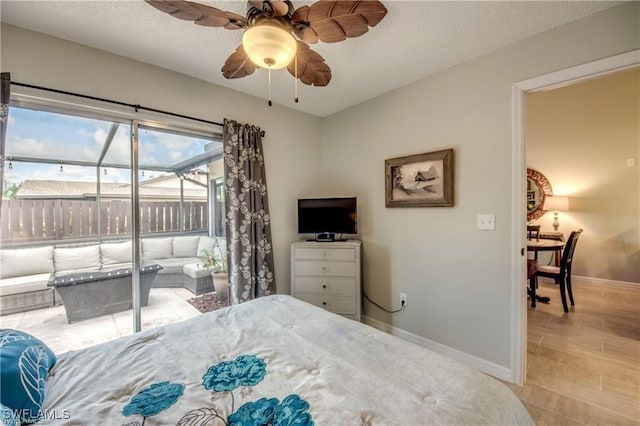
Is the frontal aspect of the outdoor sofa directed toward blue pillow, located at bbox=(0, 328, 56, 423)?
yes

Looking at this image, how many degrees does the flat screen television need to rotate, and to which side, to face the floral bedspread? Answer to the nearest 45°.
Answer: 0° — it already faces it

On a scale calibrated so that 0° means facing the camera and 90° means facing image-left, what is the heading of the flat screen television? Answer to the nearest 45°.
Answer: approximately 0°

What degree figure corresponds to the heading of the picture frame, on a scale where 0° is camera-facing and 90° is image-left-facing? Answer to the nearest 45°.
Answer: approximately 45°

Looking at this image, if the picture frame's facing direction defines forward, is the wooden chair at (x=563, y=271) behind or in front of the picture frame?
behind

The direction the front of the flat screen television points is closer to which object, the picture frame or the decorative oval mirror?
the picture frame

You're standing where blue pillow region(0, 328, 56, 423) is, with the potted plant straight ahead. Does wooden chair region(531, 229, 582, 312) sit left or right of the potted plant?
right

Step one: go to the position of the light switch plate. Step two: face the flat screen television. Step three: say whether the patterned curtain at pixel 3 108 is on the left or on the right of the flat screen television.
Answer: left

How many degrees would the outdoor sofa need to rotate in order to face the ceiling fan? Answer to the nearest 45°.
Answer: approximately 45° to its left

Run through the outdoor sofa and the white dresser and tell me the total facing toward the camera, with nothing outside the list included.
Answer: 2

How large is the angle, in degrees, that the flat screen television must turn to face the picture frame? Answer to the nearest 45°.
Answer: approximately 45° to its left
